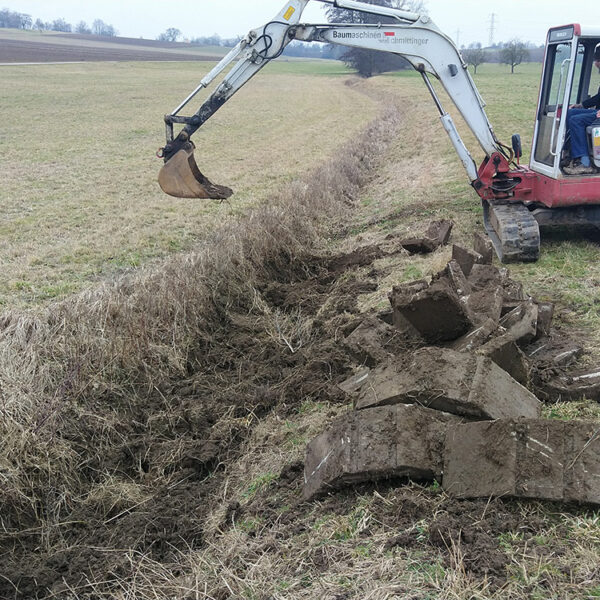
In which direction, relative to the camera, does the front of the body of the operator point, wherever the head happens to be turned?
to the viewer's left

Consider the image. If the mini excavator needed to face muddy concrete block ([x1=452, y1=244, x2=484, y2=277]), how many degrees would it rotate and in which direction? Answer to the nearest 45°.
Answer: approximately 90° to its left

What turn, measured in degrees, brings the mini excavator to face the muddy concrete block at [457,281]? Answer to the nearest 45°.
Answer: approximately 90° to its left

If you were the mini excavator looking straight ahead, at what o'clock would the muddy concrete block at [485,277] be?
The muddy concrete block is roughly at 9 o'clock from the mini excavator.

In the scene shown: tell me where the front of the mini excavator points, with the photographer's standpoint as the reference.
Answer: facing to the left of the viewer

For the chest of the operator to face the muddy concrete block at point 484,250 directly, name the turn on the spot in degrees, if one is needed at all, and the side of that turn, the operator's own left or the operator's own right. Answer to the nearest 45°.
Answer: approximately 45° to the operator's own left

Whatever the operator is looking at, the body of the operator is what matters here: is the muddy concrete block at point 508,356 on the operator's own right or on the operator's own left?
on the operator's own left

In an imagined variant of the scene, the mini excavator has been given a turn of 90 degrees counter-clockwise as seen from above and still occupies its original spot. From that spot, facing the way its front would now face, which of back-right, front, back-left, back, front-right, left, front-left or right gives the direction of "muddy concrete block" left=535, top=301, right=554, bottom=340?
front

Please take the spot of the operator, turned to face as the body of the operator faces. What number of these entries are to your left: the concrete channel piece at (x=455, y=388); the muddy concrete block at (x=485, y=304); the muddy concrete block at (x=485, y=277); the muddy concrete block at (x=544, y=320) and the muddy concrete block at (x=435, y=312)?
5

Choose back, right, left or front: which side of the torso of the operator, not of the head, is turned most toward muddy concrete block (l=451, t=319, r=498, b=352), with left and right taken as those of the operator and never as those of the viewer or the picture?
left

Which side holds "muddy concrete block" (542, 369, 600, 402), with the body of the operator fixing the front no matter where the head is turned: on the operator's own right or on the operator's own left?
on the operator's own left

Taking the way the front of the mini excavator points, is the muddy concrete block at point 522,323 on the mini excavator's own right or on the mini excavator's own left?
on the mini excavator's own left

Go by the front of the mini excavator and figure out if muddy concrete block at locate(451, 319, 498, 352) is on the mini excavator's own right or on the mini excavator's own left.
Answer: on the mini excavator's own left

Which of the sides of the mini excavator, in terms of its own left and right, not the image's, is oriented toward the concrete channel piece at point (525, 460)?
left

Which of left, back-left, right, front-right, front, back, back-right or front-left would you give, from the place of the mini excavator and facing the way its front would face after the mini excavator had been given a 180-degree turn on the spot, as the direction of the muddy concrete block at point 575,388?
right
